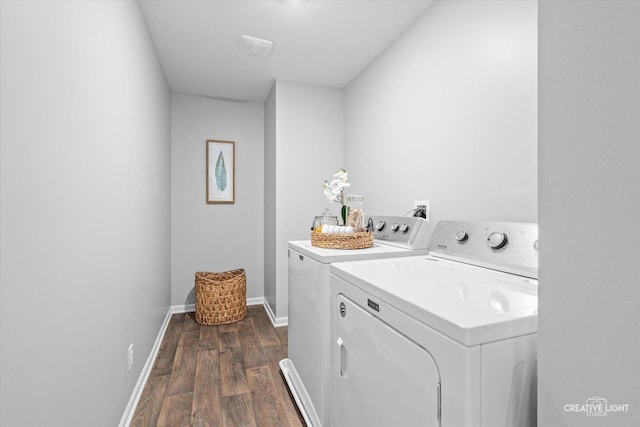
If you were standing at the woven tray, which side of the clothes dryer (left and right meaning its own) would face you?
right

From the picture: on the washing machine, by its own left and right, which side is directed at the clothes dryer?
left

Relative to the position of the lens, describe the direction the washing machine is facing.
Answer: facing the viewer and to the left of the viewer

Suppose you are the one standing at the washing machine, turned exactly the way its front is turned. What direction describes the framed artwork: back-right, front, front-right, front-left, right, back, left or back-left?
right

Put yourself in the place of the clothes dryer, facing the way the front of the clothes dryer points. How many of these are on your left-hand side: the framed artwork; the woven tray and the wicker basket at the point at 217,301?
0

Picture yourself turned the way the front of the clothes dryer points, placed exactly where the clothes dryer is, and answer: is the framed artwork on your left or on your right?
on your right

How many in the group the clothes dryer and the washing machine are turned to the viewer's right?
0

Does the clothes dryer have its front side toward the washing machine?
no

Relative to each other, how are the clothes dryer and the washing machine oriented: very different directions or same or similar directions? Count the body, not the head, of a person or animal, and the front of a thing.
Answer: same or similar directions

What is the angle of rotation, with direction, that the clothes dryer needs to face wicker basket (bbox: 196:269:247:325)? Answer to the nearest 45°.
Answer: approximately 90° to its right

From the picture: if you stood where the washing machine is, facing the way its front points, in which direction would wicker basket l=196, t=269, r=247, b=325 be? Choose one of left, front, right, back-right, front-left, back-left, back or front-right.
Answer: right
